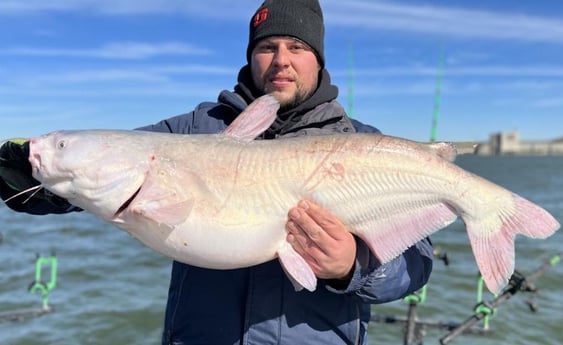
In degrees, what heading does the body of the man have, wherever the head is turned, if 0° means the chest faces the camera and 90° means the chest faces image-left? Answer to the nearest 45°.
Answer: approximately 0°

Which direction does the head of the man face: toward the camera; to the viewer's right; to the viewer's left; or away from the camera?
toward the camera

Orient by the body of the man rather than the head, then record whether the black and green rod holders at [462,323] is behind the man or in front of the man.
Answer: behind

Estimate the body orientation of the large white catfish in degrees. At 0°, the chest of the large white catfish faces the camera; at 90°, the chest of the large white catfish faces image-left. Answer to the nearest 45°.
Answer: approximately 90°

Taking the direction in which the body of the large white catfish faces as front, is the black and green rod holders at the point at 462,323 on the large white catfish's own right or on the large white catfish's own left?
on the large white catfish's own right
